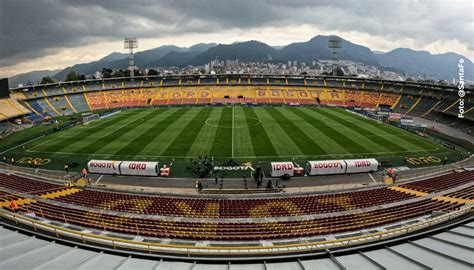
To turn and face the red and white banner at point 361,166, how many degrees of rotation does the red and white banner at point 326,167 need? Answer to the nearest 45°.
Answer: approximately 135° to its left

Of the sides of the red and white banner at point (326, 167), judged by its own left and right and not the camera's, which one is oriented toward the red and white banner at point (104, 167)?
right

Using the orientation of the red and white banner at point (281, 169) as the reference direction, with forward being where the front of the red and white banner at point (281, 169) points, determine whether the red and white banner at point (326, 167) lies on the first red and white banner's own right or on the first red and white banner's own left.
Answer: on the first red and white banner's own left

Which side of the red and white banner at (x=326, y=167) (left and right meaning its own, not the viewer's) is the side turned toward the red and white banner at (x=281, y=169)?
right

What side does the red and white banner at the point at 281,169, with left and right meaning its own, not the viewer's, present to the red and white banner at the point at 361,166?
left
